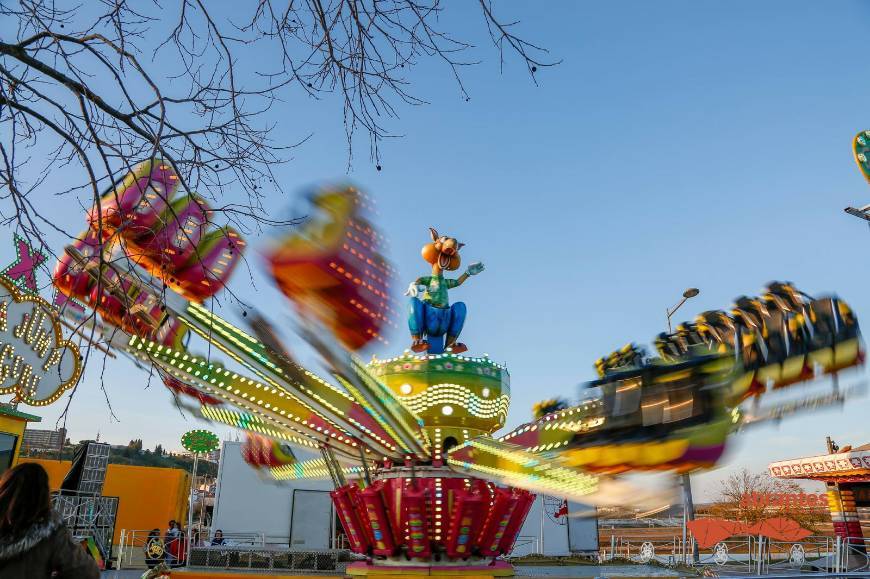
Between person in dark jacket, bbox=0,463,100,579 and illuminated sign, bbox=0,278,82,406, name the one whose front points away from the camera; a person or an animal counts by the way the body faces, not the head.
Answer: the person in dark jacket

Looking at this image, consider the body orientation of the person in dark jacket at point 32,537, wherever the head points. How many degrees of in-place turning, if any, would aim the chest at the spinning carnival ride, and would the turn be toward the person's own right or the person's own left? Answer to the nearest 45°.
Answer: approximately 45° to the person's own right

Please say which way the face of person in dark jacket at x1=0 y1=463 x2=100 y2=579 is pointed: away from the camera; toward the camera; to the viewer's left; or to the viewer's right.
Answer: away from the camera

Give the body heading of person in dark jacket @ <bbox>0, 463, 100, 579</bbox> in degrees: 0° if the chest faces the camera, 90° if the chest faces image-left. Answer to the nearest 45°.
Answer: approximately 180°

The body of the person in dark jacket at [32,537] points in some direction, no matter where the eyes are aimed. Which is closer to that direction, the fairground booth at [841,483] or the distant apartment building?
the distant apartment building

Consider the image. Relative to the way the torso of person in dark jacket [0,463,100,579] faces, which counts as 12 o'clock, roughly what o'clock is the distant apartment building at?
The distant apartment building is roughly at 12 o'clock from the person in dark jacket.

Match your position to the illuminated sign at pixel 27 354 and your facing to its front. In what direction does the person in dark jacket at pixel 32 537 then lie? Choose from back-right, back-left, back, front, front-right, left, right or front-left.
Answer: front-right

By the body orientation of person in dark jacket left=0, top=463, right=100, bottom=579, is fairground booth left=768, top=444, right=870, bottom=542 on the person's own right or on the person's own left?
on the person's own right

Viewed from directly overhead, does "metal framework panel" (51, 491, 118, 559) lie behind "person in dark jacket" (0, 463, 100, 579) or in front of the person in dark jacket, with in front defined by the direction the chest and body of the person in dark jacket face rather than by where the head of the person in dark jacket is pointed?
in front

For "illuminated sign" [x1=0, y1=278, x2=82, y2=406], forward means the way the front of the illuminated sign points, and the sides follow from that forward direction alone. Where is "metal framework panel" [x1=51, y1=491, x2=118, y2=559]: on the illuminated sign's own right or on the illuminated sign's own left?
on the illuminated sign's own left
